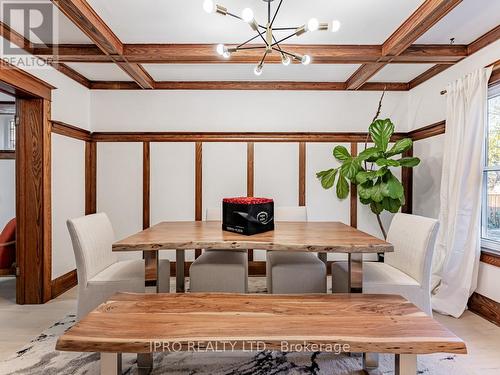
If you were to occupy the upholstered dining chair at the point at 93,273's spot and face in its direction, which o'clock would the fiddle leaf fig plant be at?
The fiddle leaf fig plant is roughly at 12 o'clock from the upholstered dining chair.

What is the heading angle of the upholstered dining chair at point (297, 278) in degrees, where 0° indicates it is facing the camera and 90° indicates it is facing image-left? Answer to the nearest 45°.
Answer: approximately 0°

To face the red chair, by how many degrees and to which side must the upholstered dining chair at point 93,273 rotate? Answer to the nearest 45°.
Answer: approximately 135° to its left

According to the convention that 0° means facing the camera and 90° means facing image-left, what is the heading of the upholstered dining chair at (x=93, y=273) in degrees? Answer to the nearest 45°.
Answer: approximately 270°
